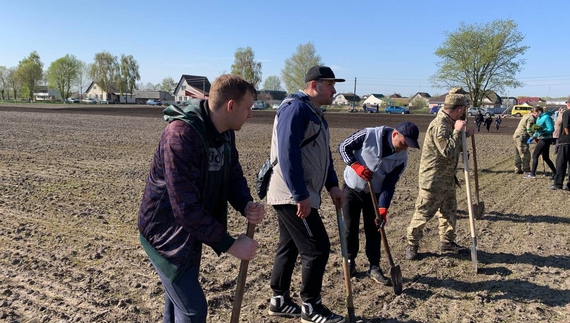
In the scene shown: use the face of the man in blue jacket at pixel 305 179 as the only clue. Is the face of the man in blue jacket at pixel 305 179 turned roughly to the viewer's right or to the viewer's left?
to the viewer's right

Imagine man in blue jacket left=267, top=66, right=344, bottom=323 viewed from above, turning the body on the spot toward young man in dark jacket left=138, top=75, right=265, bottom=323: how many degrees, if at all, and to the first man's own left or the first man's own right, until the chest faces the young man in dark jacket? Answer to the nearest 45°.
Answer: approximately 135° to the first man's own right

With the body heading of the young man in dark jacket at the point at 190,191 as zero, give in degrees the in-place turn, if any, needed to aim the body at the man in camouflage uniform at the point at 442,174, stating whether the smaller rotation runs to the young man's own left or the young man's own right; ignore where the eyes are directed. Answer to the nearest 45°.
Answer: approximately 45° to the young man's own left

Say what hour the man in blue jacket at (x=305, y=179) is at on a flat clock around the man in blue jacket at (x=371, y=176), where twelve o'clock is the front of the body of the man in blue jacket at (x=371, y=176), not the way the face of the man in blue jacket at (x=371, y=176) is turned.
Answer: the man in blue jacket at (x=305, y=179) is roughly at 2 o'clock from the man in blue jacket at (x=371, y=176).

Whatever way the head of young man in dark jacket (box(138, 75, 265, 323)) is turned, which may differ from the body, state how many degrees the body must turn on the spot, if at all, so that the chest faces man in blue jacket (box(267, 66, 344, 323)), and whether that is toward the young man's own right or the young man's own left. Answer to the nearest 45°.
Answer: approximately 45° to the young man's own left

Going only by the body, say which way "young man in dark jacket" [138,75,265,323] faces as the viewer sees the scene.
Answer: to the viewer's right

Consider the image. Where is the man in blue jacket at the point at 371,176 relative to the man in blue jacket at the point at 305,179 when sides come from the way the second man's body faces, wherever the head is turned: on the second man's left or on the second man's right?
on the second man's left
